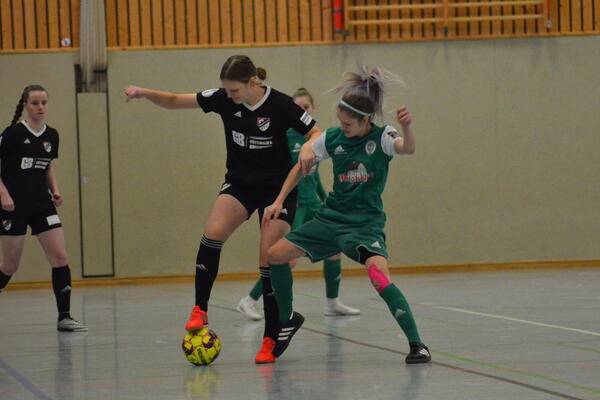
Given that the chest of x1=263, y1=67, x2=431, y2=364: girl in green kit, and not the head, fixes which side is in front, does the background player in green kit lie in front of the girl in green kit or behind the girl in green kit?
behind

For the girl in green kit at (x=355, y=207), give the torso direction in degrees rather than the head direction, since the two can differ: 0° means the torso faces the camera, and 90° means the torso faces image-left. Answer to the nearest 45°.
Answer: approximately 0°

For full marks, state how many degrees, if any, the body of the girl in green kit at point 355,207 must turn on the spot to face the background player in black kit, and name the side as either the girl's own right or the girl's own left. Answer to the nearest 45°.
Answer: approximately 135° to the girl's own right

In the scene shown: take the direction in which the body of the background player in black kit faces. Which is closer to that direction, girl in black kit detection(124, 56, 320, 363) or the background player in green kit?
the girl in black kit
